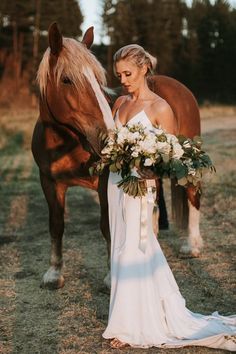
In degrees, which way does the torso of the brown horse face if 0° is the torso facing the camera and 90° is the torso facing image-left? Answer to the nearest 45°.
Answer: approximately 45°

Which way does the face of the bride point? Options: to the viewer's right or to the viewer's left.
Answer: to the viewer's left

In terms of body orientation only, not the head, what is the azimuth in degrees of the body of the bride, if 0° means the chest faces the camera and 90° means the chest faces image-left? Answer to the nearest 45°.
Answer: approximately 45°
